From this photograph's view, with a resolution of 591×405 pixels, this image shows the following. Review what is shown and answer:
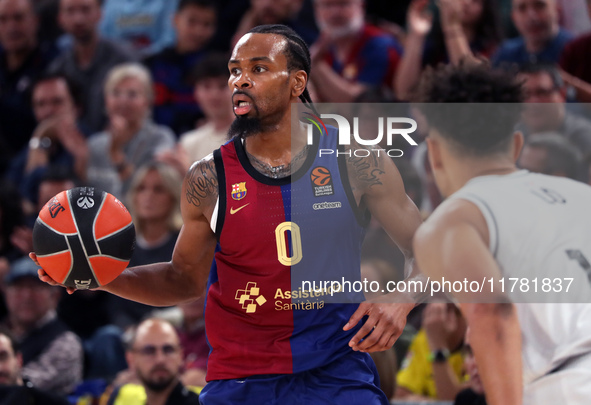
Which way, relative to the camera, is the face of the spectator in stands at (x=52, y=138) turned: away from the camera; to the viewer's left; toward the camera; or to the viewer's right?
toward the camera

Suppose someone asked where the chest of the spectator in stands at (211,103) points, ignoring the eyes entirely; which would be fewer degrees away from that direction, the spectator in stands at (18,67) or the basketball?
the basketball

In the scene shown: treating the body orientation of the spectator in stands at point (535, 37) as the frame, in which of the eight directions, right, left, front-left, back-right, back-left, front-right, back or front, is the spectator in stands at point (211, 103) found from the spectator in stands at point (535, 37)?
right

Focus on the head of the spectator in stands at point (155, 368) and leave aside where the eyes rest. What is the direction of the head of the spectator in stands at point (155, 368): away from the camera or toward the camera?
toward the camera

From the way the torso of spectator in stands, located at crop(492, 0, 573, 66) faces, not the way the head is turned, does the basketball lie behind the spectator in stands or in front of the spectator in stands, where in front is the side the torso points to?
in front

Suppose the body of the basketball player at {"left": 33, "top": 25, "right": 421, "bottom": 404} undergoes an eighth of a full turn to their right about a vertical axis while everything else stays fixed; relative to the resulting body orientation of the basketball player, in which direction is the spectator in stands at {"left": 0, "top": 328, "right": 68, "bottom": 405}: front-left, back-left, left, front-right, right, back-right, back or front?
right

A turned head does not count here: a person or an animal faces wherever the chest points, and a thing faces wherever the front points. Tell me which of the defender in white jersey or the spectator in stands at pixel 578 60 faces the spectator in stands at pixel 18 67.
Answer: the defender in white jersey

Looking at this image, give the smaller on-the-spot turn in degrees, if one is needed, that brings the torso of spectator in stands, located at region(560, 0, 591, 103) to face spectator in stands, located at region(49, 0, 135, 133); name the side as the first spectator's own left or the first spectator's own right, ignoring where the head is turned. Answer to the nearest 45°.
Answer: approximately 90° to the first spectator's own right

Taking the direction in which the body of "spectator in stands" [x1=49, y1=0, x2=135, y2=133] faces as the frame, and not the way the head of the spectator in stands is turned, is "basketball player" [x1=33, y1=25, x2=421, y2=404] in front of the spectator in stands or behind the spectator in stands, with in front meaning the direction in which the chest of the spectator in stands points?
in front

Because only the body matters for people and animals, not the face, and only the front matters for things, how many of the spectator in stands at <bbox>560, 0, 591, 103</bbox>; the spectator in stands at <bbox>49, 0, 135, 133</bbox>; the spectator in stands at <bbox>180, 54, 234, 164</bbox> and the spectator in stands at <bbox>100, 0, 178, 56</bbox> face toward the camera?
4

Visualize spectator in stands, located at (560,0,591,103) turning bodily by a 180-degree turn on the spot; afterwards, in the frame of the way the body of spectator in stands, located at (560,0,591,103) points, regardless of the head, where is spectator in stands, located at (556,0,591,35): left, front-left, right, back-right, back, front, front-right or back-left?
front

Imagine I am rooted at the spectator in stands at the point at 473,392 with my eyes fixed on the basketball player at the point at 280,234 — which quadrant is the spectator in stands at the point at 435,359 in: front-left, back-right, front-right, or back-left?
back-right

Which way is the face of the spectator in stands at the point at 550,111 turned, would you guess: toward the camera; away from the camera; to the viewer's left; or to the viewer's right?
toward the camera

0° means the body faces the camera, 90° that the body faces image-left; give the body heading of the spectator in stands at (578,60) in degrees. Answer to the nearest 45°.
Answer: approximately 0°

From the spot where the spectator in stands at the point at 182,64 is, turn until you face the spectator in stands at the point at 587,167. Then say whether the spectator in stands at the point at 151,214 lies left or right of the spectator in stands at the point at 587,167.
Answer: right

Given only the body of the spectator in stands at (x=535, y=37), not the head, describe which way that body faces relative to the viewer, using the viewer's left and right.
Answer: facing the viewer

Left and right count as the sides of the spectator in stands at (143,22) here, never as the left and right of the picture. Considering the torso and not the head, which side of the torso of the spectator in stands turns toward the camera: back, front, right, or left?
front

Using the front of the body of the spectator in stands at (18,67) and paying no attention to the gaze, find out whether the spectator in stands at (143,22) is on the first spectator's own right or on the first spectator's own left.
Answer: on the first spectator's own left

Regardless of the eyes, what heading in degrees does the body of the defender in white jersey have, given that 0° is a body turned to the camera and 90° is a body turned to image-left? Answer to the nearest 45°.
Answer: approximately 135°
